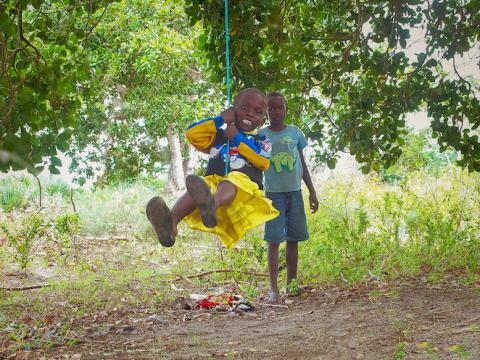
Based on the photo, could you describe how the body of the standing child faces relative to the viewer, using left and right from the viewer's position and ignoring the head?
facing the viewer

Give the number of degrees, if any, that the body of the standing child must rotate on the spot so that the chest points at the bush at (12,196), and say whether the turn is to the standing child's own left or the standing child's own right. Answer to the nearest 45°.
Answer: approximately 135° to the standing child's own right

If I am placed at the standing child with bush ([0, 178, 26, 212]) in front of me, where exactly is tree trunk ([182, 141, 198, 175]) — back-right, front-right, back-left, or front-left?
front-right

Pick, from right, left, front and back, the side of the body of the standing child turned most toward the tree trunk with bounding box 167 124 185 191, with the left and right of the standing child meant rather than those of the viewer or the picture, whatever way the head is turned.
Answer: back

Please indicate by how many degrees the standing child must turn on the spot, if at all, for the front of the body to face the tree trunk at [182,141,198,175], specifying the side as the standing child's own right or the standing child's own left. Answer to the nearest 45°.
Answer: approximately 180°
